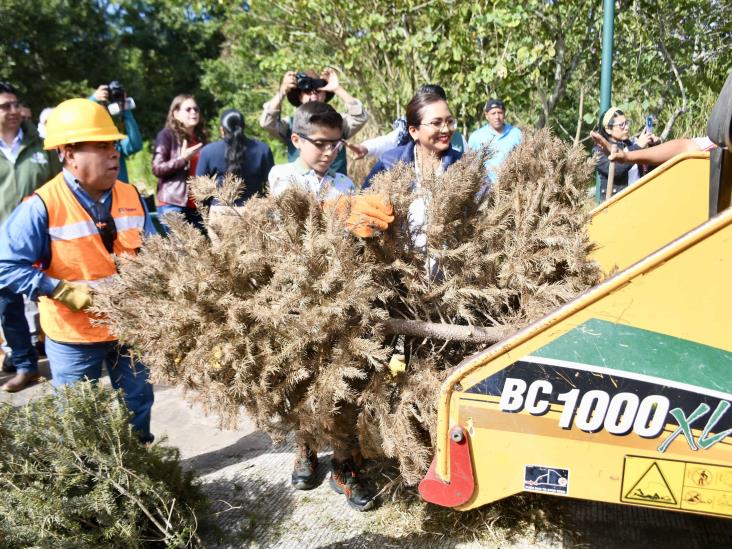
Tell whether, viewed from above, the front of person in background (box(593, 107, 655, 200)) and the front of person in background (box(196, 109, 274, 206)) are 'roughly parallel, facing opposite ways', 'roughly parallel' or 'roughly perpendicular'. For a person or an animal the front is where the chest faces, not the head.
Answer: roughly parallel, facing opposite ways

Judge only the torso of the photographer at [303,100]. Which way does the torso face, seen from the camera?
toward the camera

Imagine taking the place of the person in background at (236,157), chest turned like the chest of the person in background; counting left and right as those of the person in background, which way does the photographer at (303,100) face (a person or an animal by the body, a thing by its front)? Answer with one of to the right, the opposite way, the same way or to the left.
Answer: the opposite way

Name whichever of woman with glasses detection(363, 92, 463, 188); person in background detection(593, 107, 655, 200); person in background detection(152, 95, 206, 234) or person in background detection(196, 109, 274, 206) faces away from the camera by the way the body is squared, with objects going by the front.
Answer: person in background detection(196, 109, 274, 206)

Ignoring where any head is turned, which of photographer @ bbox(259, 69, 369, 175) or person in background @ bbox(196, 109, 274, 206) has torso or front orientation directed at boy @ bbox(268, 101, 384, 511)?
the photographer

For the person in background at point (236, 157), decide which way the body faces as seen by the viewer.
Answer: away from the camera

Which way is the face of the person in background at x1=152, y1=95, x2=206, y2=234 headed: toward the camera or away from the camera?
toward the camera

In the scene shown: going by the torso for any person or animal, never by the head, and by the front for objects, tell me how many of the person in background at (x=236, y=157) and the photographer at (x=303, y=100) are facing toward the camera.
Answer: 1

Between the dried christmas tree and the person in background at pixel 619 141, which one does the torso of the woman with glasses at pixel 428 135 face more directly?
the dried christmas tree

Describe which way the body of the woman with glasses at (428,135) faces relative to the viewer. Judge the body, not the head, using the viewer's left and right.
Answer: facing the viewer and to the right of the viewer

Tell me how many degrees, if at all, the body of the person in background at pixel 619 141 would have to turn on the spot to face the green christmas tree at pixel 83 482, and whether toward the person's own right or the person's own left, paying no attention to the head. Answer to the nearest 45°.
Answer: approximately 45° to the person's own right

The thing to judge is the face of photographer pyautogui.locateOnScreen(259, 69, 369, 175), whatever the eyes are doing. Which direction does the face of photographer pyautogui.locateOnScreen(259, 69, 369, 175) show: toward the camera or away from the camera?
toward the camera

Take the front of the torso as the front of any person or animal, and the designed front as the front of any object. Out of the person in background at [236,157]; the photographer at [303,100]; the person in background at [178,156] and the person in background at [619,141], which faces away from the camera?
the person in background at [236,157]
